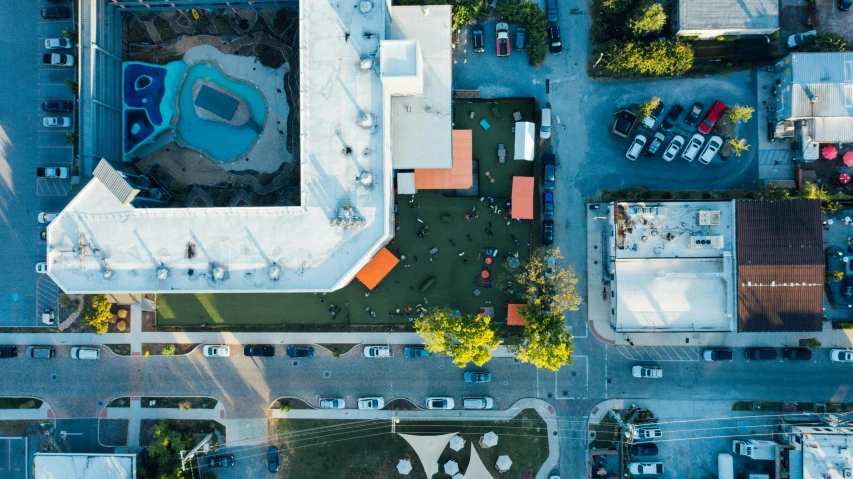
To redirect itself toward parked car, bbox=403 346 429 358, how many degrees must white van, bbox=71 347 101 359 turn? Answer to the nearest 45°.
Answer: approximately 135° to its left

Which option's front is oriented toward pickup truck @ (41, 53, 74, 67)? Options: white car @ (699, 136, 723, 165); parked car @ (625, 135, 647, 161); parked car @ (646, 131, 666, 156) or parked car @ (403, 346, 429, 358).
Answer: parked car @ (403, 346, 429, 358)

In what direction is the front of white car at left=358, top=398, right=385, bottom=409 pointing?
to the viewer's right

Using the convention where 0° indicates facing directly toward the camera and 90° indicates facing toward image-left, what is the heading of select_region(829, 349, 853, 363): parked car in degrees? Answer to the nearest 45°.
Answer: approximately 90°

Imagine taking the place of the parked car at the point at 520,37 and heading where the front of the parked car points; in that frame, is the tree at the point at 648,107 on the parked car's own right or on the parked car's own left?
on the parked car's own right

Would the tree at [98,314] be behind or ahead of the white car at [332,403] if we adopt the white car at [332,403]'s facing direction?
behind

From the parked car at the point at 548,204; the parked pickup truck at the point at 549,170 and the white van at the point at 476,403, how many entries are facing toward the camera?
2

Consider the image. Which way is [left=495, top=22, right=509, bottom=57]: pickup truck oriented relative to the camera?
away from the camera

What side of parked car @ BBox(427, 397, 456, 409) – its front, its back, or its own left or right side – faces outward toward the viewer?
right

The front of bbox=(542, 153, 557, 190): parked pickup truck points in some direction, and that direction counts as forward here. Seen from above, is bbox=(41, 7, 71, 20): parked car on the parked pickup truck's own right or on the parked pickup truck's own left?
on the parked pickup truck's own right

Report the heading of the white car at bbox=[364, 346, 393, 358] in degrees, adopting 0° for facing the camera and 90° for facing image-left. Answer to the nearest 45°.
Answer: approximately 90°

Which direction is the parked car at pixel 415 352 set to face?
to the viewer's left

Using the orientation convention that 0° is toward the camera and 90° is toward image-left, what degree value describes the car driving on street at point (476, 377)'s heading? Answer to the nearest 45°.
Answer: approximately 270°
